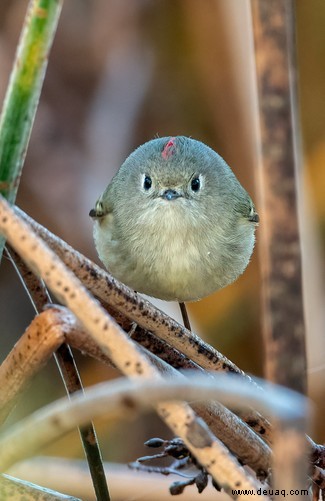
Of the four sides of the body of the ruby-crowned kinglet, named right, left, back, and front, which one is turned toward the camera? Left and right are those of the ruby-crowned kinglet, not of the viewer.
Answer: front
